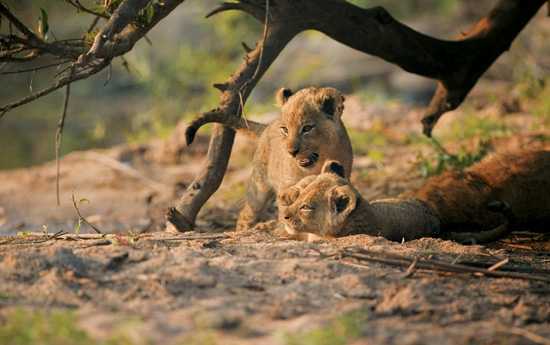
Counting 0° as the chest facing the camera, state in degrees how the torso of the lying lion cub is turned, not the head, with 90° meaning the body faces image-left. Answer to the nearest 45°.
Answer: approximately 90°

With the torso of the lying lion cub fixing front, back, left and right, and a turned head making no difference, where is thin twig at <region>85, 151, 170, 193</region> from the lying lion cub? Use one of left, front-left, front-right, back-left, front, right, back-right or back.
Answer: front-right

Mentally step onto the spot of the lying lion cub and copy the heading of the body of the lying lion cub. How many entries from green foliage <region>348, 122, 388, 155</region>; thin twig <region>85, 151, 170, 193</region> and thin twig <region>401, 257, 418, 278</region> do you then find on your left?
1

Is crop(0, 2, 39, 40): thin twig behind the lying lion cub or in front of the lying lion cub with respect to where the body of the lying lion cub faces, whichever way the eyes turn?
in front

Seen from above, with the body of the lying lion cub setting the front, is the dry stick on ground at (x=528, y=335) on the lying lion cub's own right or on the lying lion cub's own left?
on the lying lion cub's own left

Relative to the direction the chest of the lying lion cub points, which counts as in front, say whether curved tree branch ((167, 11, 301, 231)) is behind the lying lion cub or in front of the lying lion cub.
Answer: in front

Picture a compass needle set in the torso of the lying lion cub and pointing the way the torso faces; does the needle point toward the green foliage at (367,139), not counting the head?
no

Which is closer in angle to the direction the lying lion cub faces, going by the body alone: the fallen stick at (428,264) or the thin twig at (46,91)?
the thin twig

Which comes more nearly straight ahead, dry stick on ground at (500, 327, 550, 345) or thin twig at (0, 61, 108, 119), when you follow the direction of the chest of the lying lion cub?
the thin twig

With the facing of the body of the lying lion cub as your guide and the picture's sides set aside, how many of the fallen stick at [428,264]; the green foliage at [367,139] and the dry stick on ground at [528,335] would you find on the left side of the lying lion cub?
2

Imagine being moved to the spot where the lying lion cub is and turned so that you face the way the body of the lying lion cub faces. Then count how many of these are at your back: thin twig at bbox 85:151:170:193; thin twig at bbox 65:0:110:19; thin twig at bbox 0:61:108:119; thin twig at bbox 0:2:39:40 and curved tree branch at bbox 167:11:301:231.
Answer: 0

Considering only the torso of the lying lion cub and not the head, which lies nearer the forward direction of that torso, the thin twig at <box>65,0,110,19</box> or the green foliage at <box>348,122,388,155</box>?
the thin twig

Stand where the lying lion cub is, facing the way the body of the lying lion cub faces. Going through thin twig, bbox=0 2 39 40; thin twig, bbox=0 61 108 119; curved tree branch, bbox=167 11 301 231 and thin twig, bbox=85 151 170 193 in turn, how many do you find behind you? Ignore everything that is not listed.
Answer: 0

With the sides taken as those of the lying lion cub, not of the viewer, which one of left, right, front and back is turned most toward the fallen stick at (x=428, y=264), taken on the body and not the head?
left

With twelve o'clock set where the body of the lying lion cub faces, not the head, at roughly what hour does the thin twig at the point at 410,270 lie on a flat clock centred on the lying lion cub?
The thin twig is roughly at 9 o'clock from the lying lion cub.
